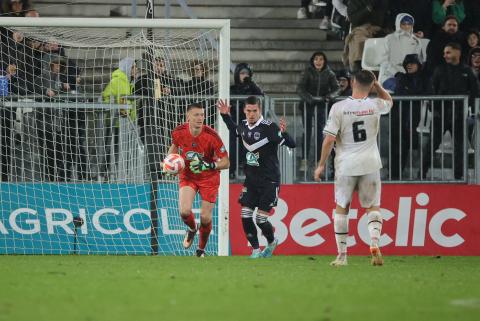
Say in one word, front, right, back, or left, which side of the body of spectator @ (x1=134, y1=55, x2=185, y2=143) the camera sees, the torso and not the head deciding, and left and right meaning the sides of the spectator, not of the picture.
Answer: front

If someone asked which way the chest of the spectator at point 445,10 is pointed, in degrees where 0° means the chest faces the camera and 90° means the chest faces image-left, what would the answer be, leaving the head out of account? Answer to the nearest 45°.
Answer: approximately 0°

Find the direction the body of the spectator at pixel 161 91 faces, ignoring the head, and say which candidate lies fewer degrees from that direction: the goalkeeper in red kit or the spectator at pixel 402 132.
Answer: the goalkeeper in red kit

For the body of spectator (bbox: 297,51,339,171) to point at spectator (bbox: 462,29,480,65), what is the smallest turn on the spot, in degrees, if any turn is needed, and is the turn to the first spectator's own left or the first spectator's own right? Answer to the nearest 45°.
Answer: approximately 135° to the first spectator's own left

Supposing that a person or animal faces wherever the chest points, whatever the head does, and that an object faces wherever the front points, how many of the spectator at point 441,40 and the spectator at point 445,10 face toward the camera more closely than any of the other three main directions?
2

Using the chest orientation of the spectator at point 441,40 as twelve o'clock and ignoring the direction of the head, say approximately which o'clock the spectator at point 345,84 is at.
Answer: the spectator at point 345,84 is roughly at 2 o'clock from the spectator at point 441,40.

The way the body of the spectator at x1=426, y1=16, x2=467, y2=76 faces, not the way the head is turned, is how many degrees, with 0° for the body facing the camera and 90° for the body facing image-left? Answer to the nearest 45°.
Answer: approximately 0°

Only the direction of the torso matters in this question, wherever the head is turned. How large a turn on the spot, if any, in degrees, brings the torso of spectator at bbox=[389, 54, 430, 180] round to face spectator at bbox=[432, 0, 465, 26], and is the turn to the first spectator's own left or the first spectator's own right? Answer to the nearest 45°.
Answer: approximately 180°
